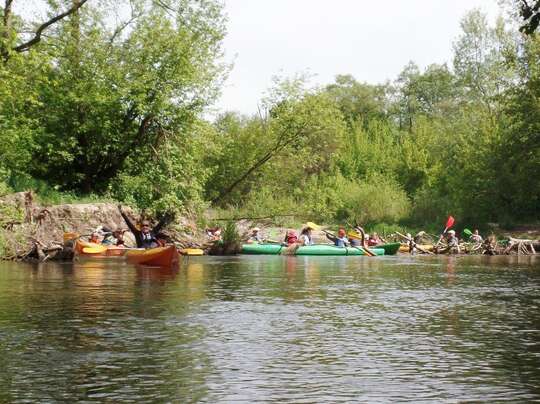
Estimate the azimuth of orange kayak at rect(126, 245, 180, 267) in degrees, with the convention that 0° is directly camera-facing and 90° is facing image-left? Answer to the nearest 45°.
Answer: approximately 315°

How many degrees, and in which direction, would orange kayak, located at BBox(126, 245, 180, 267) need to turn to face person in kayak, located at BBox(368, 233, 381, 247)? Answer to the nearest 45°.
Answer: approximately 90° to its left

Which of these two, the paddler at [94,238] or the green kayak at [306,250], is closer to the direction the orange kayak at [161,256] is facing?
the green kayak

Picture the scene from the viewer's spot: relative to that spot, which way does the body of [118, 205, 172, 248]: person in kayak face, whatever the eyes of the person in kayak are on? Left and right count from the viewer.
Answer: facing the viewer
